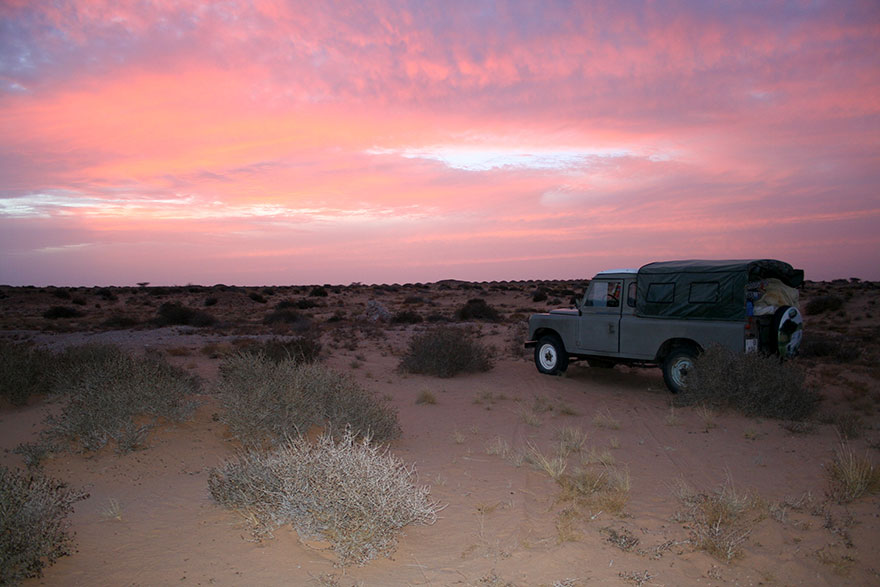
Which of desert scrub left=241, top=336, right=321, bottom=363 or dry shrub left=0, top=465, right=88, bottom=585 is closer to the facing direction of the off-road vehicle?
the desert scrub

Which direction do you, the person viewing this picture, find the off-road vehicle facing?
facing away from the viewer and to the left of the viewer

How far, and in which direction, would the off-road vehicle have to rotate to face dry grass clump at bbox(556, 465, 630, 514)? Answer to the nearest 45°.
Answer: approximately 135° to its left

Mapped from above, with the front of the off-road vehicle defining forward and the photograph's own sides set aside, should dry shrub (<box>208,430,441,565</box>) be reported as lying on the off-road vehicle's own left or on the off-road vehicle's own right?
on the off-road vehicle's own left

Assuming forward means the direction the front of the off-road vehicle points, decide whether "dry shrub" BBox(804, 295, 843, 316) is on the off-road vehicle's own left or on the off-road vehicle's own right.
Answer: on the off-road vehicle's own right

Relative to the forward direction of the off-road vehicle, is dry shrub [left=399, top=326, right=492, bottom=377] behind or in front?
in front

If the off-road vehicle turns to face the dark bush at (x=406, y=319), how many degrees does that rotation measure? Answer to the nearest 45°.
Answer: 0° — it already faces it

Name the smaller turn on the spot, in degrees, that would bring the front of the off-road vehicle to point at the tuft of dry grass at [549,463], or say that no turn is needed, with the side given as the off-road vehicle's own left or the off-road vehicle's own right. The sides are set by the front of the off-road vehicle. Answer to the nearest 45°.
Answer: approximately 135° to the off-road vehicle's own left

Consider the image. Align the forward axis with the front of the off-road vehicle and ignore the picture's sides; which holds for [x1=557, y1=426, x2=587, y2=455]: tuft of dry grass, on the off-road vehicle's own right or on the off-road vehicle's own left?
on the off-road vehicle's own left

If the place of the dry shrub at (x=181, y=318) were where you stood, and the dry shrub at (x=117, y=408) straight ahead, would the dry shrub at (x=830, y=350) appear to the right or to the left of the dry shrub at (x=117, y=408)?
left

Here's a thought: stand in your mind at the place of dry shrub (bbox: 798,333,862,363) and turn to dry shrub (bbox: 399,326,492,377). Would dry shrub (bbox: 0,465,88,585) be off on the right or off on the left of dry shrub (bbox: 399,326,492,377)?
left

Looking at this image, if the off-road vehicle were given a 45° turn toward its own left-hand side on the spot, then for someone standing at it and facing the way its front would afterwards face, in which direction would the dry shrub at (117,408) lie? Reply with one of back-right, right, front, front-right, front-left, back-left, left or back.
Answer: front-left
